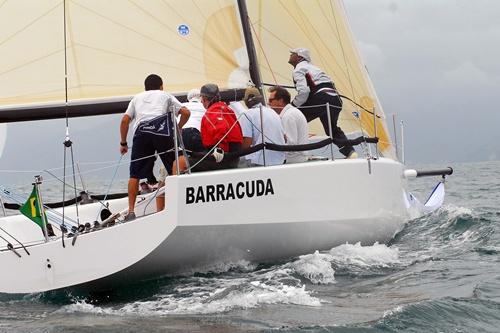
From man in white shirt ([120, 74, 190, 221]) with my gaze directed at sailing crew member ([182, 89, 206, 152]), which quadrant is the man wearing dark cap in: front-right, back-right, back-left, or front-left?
front-right

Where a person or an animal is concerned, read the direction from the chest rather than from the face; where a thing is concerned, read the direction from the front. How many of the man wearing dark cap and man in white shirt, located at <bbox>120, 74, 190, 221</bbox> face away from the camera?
2

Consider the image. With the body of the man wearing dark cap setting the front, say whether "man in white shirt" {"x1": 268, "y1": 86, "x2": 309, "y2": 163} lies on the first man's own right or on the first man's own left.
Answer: on the first man's own right

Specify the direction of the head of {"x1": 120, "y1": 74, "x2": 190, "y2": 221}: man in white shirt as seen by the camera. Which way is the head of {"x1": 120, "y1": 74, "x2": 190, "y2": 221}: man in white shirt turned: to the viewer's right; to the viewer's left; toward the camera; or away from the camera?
away from the camera

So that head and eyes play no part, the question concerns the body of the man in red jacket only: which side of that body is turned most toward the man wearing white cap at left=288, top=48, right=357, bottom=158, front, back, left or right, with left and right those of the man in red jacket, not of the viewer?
right

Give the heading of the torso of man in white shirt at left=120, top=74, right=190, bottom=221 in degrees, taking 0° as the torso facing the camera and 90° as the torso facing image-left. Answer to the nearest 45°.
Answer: approximately 180°

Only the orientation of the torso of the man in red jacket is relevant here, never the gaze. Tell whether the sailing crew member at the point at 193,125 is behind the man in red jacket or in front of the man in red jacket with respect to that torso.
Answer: in front

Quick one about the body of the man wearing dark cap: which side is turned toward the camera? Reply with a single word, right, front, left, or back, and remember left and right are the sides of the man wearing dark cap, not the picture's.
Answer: back

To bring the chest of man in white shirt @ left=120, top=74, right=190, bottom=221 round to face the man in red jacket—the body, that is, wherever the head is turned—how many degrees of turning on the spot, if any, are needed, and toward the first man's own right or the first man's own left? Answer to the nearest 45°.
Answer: approximately 90° to the first man's own right

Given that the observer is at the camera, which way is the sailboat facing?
facing away from the viewer and to the right of the viewer

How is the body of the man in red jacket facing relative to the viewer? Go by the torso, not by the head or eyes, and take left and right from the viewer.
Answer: facing away from the viewer and to the left of the viewer

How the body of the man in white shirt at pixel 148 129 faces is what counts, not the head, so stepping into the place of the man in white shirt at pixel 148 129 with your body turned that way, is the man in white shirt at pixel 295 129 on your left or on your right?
on your right

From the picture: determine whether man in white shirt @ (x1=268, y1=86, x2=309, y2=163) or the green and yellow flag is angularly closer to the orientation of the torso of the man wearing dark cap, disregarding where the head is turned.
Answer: the man in white shirt

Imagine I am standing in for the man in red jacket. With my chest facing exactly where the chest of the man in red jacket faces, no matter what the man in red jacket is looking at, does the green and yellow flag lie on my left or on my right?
on my left
